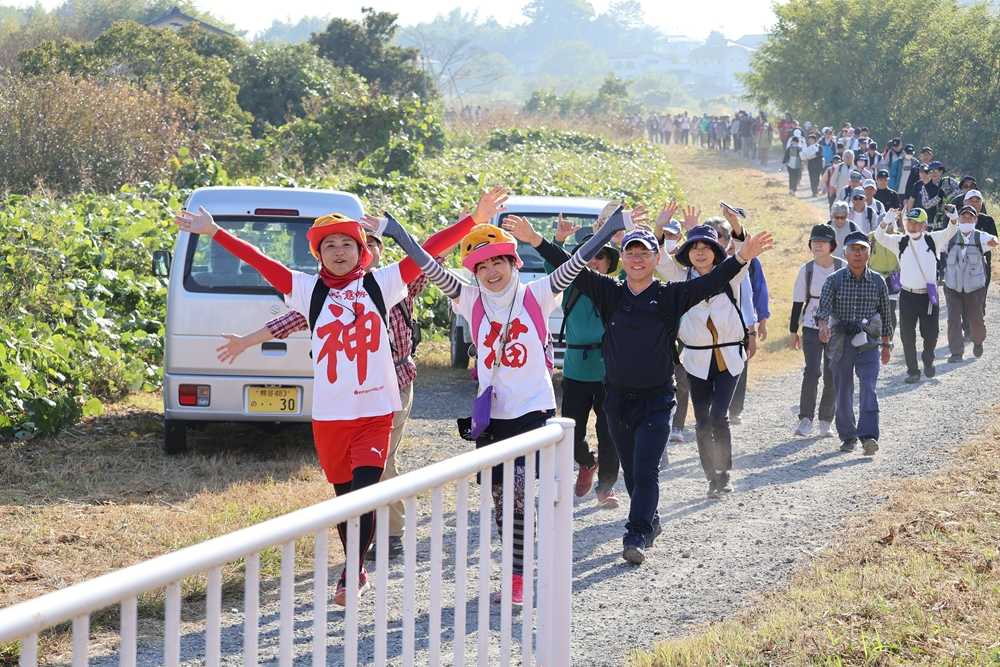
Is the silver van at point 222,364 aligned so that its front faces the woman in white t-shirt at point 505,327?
no

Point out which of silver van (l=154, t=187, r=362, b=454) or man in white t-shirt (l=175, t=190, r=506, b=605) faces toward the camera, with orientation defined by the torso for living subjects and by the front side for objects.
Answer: the man in white t-shirt

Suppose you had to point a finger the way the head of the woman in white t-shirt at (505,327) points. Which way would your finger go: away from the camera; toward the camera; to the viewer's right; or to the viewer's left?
toward the camera

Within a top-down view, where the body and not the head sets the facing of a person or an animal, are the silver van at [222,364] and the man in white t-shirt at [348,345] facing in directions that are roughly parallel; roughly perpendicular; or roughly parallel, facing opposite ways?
roughly parallel, facing opposite ways

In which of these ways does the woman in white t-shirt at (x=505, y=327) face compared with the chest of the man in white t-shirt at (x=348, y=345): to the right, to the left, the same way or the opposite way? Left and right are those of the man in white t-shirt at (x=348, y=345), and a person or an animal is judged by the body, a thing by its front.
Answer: the same way

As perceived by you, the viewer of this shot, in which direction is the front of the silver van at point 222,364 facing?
facing away from the viewer

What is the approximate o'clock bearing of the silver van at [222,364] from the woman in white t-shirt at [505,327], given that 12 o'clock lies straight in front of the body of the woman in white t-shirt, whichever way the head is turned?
The silver van is roughly at 5 o'clock from the woman in white t-shirt.

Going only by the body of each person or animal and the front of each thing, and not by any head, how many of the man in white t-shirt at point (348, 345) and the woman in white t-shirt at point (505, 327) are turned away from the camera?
0

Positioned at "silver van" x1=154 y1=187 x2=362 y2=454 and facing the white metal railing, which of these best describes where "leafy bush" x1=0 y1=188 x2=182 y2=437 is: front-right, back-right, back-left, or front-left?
back-right

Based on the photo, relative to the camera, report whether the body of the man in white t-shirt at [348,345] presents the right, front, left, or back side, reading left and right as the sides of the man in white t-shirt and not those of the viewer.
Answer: front

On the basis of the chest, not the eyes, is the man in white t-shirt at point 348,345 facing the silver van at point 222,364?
no

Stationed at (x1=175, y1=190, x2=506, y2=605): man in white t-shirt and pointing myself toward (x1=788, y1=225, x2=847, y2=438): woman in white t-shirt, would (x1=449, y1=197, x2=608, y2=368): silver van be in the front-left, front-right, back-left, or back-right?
front-left

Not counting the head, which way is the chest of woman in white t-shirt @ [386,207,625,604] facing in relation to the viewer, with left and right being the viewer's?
facing the viewer

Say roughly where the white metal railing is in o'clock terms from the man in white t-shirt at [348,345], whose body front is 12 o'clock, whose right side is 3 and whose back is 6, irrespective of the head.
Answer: The white metal railing is roughly at 12 o'clock from the man in white t-shirt.

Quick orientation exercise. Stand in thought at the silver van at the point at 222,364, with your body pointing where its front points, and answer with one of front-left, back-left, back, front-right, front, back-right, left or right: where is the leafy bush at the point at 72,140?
front

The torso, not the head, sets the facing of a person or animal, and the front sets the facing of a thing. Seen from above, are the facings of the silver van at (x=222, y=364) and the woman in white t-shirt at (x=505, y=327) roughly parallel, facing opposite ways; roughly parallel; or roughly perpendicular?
roughly parallel, facing opposite ways

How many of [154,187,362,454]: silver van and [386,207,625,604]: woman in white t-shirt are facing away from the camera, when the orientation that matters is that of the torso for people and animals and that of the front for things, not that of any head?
1

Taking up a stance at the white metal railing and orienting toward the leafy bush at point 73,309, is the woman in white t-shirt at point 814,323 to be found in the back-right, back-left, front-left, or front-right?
front-right
